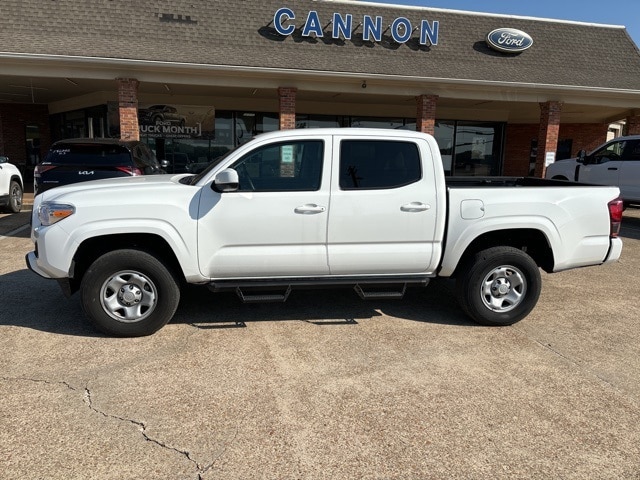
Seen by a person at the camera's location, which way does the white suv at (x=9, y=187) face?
facing away from the viewer and to the right of the viewer

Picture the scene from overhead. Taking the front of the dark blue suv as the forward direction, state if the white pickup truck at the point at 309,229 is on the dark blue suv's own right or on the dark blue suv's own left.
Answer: on the dark blue suv's own right

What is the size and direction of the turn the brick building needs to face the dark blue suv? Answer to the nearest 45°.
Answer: approximately 45° to its right

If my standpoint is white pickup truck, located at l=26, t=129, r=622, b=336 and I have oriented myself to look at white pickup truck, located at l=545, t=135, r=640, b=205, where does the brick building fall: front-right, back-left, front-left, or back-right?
front-left

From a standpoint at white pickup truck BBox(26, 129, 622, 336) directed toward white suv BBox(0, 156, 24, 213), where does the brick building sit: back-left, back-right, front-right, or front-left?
front-right

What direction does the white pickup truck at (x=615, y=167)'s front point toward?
to the viewer's left

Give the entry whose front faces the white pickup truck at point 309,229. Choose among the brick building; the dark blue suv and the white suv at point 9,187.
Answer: the brick building

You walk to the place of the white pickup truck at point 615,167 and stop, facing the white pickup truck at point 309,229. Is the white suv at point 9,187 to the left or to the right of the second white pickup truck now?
right

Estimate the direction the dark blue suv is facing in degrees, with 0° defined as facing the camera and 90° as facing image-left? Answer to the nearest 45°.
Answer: approximately 225°

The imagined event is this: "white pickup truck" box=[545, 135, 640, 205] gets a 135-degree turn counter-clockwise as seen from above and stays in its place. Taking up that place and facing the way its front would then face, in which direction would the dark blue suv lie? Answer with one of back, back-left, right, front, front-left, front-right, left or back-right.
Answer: right

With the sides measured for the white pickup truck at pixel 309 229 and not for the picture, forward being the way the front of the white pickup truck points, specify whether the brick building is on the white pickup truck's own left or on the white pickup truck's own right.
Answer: on the white pickup truck's own right

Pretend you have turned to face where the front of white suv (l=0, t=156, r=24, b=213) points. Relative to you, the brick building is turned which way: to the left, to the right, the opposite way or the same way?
the opposite way

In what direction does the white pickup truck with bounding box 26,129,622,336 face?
to the viewer's left

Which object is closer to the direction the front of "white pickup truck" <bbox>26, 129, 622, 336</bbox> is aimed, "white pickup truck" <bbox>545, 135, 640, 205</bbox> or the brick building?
the brick building

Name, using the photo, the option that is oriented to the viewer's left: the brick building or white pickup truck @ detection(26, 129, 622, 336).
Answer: the white pickup truck
